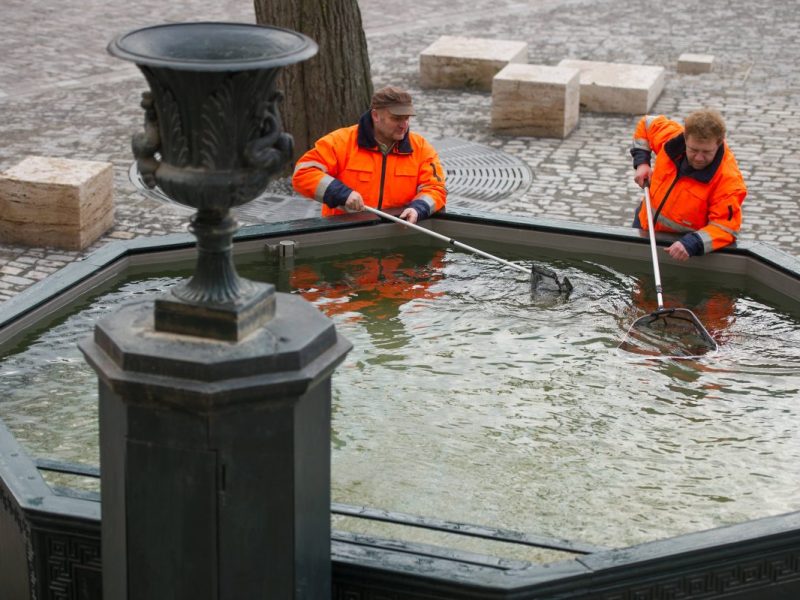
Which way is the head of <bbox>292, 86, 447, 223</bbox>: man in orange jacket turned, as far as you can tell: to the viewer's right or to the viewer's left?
to the viewer's right

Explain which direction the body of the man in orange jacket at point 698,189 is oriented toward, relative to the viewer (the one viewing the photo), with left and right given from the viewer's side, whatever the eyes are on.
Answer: facing the viewer and to the left of the viewer

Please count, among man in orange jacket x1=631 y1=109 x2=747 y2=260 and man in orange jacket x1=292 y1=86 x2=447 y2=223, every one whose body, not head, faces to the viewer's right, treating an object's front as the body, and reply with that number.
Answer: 0

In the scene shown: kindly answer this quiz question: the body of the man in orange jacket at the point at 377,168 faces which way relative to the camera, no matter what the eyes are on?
toward the camera

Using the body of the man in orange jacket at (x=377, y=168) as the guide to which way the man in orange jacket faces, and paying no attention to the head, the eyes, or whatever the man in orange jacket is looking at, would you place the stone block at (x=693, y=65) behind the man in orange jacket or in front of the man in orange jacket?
behind

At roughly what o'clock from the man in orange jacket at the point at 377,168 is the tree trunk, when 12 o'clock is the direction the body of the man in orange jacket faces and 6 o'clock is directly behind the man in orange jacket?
The tree trunk is roughly at 6 o'clock from the man in orange jacket.

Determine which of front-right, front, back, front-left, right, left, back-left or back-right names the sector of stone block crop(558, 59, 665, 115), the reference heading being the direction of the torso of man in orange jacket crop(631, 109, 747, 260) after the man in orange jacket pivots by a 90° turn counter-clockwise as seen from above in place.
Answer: back-left

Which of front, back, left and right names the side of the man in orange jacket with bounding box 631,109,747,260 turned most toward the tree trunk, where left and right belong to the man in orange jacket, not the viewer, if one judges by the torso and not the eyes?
right

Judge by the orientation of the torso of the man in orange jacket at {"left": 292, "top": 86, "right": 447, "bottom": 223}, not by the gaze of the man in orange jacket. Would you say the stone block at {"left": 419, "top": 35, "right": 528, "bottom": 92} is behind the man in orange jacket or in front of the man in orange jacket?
behind

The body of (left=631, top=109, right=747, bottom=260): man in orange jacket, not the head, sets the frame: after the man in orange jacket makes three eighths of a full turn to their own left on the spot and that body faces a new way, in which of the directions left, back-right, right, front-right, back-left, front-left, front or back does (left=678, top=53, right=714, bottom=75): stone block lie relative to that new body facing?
left

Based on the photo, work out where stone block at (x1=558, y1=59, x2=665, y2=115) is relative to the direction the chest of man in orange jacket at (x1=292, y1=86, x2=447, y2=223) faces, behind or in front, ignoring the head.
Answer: behind
